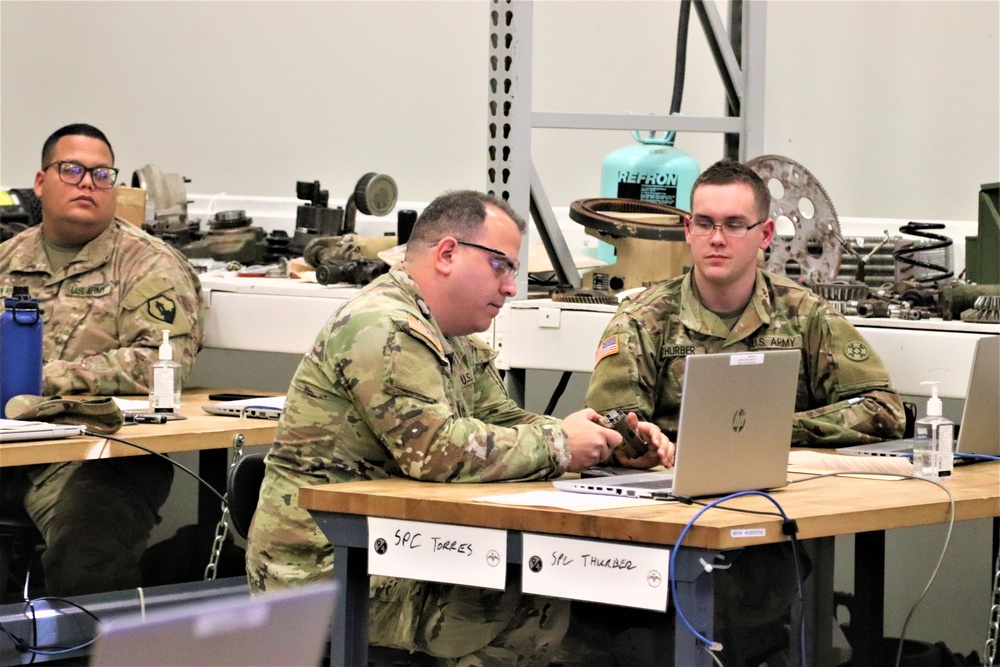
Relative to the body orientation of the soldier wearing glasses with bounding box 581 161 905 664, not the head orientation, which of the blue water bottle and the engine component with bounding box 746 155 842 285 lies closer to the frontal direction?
the blue water bottle

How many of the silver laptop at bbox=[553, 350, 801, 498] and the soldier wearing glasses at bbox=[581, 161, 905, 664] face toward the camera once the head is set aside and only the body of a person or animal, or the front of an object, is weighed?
1

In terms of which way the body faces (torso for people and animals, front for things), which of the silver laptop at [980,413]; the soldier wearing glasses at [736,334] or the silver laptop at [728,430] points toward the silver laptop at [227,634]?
the soldier wearing glasses

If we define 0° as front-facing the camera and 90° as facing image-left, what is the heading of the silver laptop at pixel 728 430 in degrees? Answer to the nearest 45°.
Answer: approximately 135°

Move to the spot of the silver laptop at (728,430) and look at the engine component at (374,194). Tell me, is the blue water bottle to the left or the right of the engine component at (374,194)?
left

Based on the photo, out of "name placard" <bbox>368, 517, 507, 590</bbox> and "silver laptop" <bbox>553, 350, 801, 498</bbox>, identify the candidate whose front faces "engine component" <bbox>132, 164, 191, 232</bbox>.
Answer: the silver laptop

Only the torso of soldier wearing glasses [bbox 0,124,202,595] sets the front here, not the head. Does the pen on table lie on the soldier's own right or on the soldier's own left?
on the soldier's own left

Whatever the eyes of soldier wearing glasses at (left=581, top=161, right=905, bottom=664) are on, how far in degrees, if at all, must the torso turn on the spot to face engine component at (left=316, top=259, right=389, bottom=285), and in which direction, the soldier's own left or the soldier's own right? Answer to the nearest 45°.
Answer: approximately 135° to the soldier's own right

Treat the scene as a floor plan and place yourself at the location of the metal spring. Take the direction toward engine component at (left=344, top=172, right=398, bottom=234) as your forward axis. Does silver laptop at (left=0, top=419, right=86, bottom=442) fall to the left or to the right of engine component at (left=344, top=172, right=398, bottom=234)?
left
